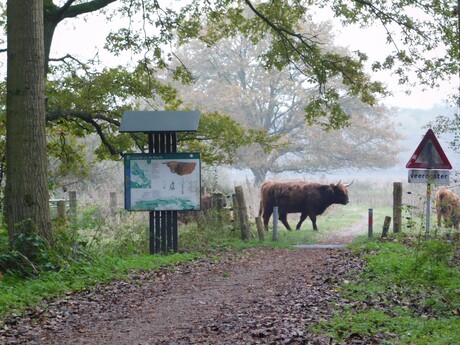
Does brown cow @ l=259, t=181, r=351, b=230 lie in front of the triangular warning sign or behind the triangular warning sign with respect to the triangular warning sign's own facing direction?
behind

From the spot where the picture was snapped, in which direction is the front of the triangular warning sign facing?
facing the viewer

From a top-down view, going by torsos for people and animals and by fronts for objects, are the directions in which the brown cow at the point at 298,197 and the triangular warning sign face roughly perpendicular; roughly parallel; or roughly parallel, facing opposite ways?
roughly perpendicular

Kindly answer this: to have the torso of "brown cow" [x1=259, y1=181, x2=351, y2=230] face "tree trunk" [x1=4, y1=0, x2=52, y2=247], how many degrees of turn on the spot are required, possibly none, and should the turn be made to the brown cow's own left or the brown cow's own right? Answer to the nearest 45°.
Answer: approximately 90° to the brown cow's own right

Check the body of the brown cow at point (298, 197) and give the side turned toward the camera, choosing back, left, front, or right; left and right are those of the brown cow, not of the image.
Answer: right

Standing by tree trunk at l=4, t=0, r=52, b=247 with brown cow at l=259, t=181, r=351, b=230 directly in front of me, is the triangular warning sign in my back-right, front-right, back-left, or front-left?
front-right

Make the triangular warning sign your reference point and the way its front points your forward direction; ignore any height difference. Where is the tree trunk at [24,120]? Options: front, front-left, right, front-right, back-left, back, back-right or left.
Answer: front-right

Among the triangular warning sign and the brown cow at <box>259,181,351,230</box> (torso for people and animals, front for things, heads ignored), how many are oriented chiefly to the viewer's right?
1
